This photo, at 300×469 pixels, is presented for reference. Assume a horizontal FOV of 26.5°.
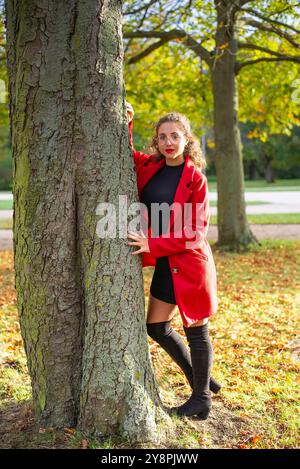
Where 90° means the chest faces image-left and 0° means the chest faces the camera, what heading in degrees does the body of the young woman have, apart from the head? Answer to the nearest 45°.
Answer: approximately 45°

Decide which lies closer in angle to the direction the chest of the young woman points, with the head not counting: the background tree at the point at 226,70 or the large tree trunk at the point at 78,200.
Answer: the large tree trunk

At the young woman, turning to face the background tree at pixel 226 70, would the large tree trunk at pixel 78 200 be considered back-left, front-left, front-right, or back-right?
back-left

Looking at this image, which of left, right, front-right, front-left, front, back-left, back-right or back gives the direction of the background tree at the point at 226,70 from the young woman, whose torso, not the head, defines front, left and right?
back-right
